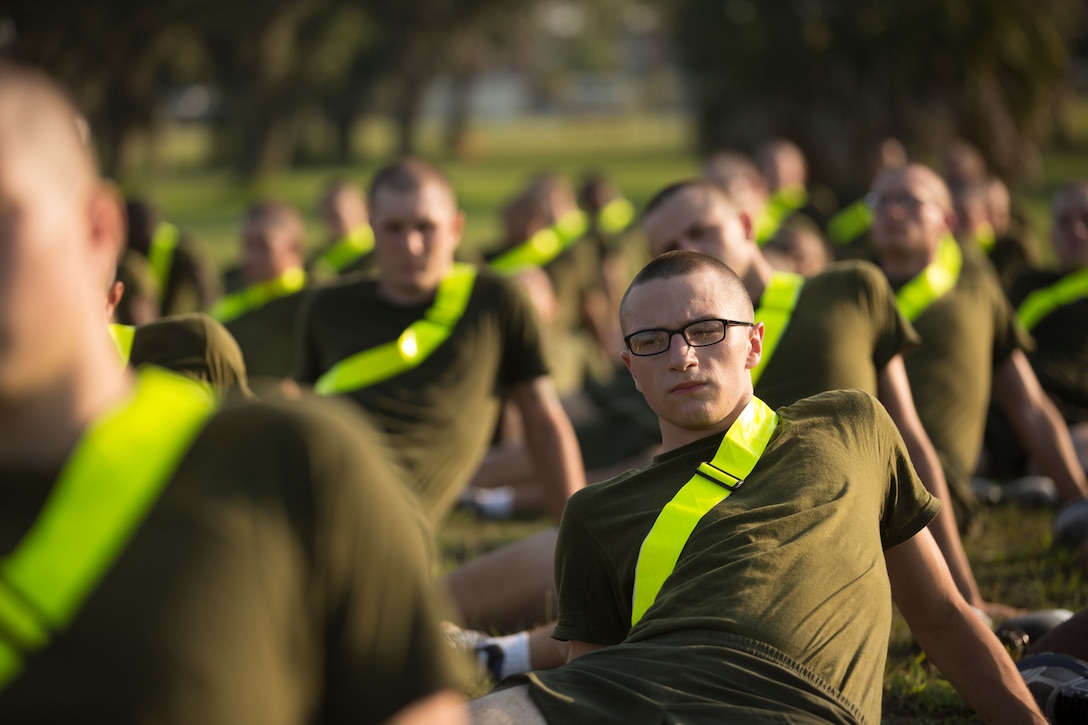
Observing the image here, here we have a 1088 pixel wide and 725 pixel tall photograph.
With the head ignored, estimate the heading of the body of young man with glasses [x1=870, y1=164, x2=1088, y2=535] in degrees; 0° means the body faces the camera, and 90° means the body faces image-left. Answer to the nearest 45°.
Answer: approximately 45°

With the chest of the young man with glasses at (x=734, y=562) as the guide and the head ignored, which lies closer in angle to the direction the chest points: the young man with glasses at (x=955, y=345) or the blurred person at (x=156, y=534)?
the blurred person

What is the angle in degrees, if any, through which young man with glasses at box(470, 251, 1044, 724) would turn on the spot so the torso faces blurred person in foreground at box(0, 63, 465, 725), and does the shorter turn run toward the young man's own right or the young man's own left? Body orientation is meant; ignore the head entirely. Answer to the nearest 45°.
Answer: approximately 45° to the young man's own left

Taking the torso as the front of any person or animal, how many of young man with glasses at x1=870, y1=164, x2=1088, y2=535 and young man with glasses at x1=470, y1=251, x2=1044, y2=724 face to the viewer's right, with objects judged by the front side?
0

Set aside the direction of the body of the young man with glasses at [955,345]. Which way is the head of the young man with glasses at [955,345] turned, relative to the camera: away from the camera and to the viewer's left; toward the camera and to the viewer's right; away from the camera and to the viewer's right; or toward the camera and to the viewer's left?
toward the camera and to the viewer's left

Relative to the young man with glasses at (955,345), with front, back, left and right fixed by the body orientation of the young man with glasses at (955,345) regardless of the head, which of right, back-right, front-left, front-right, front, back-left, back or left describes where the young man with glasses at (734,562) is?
front-left

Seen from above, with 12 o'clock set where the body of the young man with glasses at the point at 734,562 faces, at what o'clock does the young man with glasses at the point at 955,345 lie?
the young man with glasses at the point at 955,345 is roughly at 5 o'clock from the young man with glasses at the point at 734,562.
